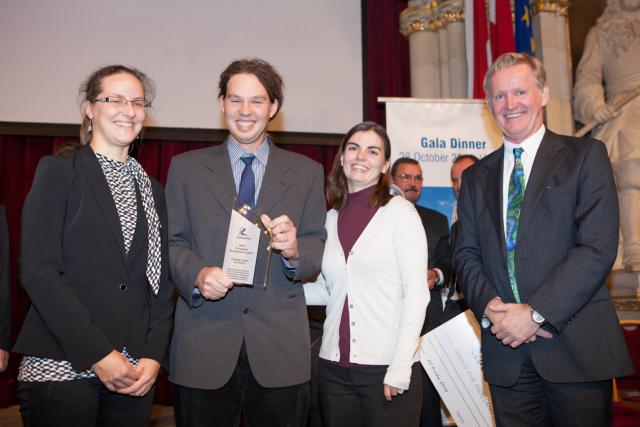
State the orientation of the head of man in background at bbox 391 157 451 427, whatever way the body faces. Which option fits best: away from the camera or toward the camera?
toward the camera

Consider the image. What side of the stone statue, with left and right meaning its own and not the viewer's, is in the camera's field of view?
front

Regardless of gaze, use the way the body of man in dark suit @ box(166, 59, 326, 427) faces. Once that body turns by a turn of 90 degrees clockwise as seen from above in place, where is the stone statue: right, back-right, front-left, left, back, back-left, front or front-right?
back-right

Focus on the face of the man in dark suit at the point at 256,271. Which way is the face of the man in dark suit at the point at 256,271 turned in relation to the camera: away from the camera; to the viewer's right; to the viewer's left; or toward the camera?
toward the camera

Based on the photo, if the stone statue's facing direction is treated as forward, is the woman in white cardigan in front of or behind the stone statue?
in front

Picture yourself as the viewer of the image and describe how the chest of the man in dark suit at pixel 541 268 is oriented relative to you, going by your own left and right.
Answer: facing the viewer and to the left of the viewer

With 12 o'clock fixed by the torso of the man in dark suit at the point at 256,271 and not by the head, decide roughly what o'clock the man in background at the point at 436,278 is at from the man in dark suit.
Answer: The man in background is roughly at 7 o'clock from the man in dark suit.

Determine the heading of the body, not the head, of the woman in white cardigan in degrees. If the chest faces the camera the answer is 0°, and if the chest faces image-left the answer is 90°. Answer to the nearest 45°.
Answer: approximately 45°

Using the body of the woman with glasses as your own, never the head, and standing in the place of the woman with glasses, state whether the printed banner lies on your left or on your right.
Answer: on your left

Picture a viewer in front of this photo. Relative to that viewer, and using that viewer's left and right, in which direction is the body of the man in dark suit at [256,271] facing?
facing the viewer

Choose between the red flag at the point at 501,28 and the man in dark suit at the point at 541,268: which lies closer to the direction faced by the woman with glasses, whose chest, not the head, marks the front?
the man in dark suit

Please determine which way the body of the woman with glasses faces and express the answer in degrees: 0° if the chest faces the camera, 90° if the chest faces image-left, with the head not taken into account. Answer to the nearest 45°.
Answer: approximately 315°

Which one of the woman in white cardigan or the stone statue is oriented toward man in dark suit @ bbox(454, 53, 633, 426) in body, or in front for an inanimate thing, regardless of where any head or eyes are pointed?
the stone statue

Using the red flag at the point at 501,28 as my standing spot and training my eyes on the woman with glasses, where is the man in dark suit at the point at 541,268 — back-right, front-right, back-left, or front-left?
front-left

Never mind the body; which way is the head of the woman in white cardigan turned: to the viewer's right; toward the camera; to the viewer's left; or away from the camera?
toward the camera

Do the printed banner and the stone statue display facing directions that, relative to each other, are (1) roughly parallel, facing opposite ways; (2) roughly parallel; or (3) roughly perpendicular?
roughly parallel
